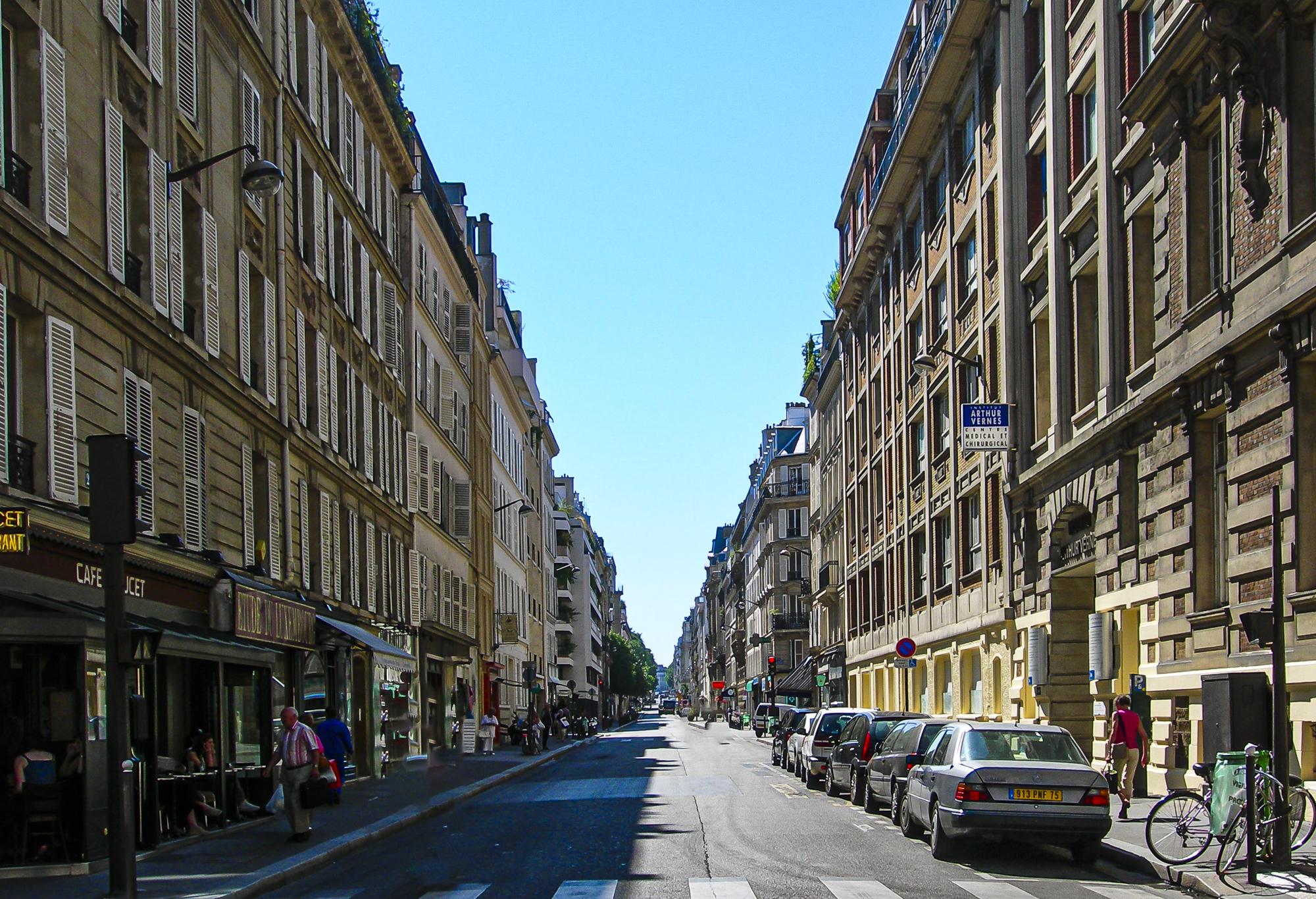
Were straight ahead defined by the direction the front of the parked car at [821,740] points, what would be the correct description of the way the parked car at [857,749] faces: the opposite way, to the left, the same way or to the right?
the same way

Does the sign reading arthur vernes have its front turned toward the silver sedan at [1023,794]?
yes

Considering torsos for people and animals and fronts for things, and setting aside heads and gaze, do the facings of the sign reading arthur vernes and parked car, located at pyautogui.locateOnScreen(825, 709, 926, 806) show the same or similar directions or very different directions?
very different directions

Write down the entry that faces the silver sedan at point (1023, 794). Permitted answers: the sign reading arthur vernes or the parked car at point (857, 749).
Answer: the sign reading arthur vernes

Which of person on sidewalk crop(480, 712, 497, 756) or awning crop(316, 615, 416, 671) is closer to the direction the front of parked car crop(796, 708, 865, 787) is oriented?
the person on sidewalk

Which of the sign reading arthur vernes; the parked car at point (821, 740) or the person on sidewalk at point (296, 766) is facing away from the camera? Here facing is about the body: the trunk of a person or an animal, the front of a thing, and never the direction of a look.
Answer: the parked car

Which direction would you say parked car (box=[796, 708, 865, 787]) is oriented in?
away from the camera

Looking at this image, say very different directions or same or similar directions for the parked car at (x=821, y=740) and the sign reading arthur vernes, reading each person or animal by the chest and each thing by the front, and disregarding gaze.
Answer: very different directions

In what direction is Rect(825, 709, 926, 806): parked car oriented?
away from the camera

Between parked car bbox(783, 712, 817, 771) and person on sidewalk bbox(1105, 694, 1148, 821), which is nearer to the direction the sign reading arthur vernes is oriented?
the person on sidewalk

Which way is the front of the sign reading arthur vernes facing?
toward the camera

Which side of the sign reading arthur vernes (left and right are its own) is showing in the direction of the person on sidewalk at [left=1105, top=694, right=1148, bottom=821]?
front

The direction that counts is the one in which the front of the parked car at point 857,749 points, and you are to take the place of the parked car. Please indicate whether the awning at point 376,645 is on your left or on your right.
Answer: on your left

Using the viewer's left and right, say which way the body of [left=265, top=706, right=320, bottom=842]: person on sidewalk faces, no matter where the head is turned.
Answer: facing the viewer and to the left of the viewer

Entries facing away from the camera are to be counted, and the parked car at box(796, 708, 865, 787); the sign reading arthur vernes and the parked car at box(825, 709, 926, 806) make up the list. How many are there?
2

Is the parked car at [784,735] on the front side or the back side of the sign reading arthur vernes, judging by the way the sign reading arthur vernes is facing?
on the back side
